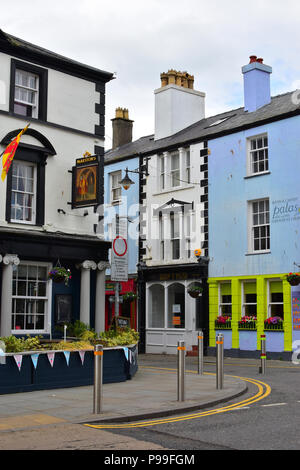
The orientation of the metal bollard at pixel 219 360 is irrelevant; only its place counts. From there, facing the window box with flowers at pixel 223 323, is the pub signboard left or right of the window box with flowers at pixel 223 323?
left

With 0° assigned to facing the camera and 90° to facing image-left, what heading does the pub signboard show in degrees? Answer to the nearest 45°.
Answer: approximately 45°

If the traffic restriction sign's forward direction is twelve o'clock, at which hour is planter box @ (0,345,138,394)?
The planter box is roughly at 1 o'clock from the traffic restriction sign.

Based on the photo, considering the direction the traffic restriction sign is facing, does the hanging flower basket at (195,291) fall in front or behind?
behind

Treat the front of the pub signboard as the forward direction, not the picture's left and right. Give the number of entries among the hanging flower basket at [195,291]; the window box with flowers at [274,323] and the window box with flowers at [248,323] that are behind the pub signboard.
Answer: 3

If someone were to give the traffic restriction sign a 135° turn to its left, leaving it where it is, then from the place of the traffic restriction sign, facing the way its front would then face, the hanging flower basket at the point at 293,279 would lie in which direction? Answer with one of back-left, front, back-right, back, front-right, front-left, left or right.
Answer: right

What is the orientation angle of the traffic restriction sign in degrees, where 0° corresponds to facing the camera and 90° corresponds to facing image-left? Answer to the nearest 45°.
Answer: approximately 0°
